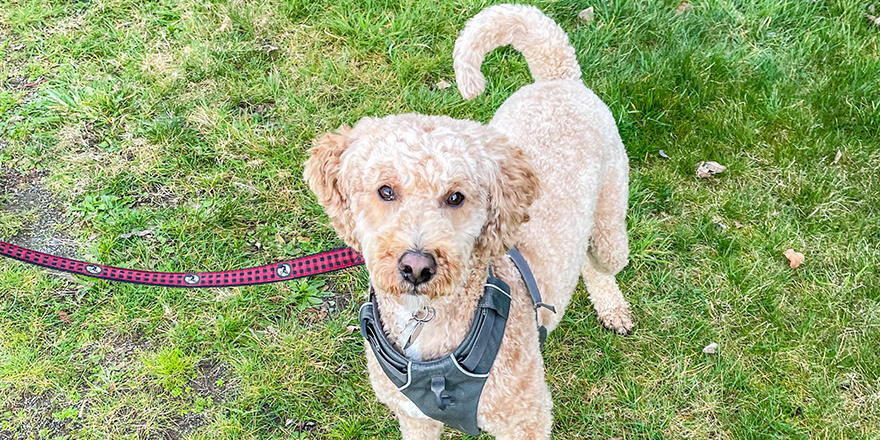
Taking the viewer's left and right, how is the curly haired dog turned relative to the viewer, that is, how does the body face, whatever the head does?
facing the viewer and to the left of the viewer

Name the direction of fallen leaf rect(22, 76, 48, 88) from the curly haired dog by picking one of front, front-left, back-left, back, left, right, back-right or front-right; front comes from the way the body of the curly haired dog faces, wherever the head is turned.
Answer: right

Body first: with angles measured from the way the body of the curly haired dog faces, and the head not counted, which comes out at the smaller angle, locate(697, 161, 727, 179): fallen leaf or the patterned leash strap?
the patterned leash strap

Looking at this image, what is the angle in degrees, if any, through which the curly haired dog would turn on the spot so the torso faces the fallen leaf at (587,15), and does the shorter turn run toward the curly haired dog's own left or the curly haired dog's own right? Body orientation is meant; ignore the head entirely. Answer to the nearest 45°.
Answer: approximately 135° to the curly haired dog's own right

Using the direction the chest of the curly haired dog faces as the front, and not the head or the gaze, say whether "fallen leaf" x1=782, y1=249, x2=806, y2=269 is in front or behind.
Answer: behind

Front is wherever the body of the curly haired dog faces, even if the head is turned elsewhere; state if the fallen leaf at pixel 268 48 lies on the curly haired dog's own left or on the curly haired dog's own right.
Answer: on the curly haired dog's own right

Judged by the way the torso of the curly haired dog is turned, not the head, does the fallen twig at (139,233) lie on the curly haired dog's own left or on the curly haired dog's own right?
on the curly haired dog's own right

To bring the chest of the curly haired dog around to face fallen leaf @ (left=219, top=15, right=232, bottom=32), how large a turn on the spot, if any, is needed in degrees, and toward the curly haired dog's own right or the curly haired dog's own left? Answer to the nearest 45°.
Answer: approximately 90° to the curly haired dog's own right
